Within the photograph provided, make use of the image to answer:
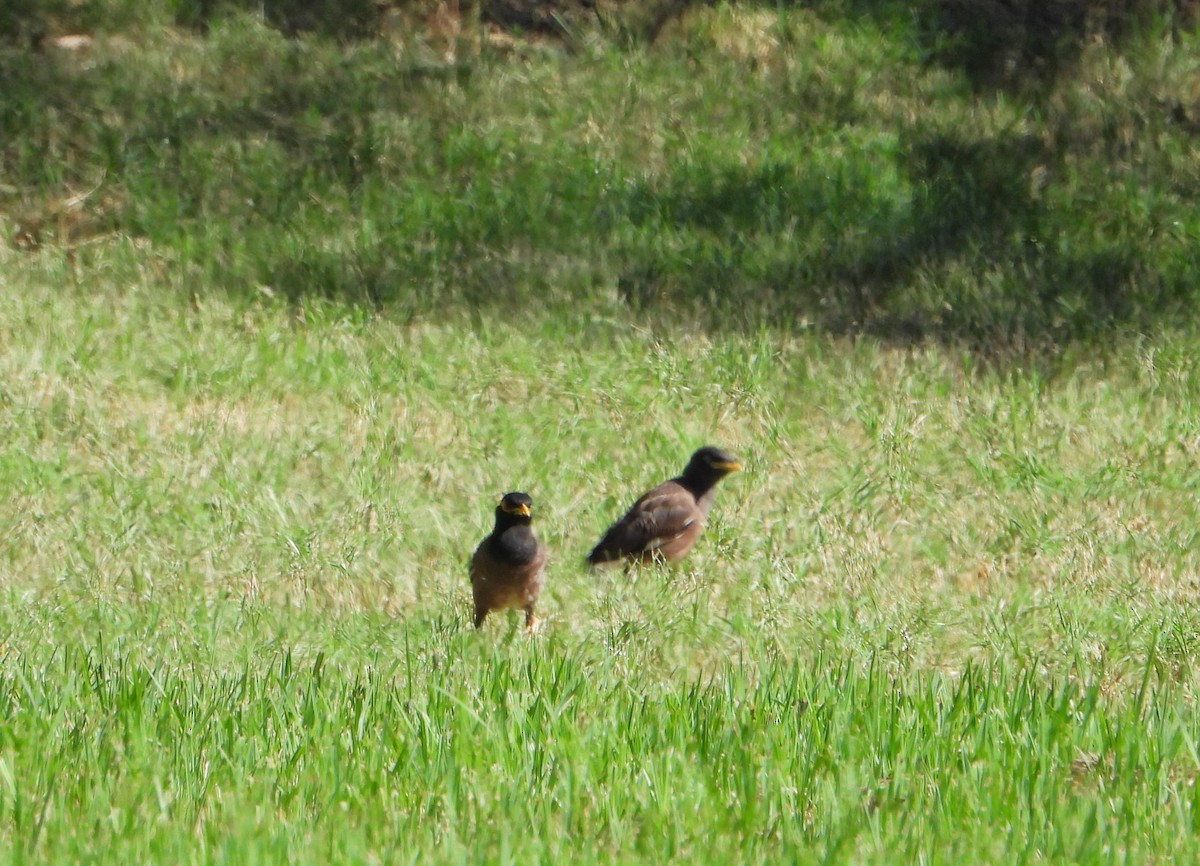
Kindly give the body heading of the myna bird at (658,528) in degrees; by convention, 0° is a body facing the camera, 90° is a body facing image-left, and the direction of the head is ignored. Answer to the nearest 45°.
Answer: approximately 270°

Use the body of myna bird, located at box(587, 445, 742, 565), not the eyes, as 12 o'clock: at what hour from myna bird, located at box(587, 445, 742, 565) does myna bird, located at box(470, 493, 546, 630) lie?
myna bird, located at box(470, 493, 546, 630) is roughly at 4 o'clock from myna bird, located at box(587, 445, 742, 565).
